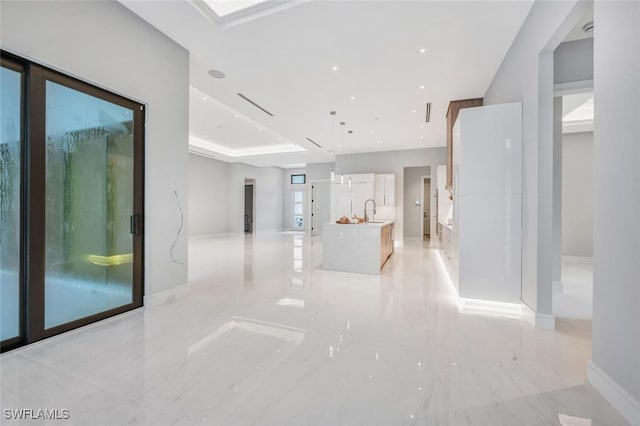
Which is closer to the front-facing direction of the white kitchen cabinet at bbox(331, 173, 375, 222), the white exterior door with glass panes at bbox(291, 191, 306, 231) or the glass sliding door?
the glass sliding door

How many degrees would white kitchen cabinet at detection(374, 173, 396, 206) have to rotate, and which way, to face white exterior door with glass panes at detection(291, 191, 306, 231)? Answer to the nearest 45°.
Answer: approximately 135° to its right

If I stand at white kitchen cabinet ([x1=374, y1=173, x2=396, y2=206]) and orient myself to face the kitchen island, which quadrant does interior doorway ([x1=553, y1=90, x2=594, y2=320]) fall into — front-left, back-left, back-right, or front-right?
front-left

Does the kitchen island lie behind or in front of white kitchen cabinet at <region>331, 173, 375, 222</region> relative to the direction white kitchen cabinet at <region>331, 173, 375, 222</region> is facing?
in front

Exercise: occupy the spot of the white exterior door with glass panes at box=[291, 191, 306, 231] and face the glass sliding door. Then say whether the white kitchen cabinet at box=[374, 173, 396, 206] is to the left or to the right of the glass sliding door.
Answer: left

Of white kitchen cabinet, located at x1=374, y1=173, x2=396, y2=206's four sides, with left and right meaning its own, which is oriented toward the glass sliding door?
front

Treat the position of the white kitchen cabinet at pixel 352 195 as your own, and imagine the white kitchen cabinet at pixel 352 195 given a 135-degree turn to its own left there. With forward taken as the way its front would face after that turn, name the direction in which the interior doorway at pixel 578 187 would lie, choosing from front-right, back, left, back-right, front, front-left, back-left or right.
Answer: right

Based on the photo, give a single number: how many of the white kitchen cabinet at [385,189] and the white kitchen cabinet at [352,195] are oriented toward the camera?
2

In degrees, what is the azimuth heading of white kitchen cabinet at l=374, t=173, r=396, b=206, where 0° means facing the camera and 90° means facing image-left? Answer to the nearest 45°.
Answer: approximately 0°

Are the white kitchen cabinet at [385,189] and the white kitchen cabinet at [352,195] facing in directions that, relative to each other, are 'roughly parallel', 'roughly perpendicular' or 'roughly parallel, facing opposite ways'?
roughly parallel

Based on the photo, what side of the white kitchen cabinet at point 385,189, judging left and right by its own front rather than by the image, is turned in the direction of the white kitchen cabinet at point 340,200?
right

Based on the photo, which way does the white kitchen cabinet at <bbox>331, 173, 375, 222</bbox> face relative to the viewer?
toward the camera

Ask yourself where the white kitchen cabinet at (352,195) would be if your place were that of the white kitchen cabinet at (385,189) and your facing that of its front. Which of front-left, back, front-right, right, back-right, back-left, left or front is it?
right

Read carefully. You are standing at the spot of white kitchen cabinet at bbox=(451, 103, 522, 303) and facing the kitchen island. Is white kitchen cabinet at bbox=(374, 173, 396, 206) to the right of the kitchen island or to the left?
right
